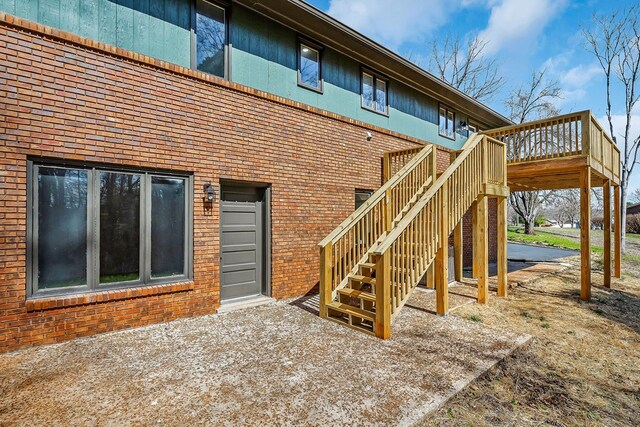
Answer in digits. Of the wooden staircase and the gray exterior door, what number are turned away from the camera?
0

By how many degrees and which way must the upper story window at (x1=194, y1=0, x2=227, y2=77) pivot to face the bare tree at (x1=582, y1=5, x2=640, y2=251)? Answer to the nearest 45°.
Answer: approximately 45° to its left

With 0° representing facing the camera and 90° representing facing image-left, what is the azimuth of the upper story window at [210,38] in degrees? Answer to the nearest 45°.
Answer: approximately 315°

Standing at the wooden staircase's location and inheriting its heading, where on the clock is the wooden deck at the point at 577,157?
The wooden deck is roughly at 6 o'clock from the wooden staircase.

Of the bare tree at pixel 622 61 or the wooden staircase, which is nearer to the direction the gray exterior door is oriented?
the wooden staircase

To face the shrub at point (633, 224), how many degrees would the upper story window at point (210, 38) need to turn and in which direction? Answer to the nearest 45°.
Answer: approximately 45° to its left

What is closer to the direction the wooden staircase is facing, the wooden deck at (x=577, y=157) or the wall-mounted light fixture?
the wall-mounted light fixture

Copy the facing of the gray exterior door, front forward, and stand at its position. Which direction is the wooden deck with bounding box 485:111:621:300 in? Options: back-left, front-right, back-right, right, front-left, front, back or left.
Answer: front-left

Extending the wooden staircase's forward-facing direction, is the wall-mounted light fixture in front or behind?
in front

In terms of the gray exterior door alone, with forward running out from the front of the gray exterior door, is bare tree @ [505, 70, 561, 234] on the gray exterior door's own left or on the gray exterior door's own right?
on the gray exterior door's own left

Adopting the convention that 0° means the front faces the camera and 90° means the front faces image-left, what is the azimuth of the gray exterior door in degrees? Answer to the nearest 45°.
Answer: approximately 315°

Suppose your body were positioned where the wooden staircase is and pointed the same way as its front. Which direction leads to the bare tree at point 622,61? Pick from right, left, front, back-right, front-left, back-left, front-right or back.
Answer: back

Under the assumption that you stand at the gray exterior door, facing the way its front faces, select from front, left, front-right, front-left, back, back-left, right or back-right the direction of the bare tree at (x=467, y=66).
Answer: left

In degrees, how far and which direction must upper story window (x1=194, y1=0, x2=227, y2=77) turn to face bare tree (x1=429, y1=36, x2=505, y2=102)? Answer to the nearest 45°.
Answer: approximately 90° to its left

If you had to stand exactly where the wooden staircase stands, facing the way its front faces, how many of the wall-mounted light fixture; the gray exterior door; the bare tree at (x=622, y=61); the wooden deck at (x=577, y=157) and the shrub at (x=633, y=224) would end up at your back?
3

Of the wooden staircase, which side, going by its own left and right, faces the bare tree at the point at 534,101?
back

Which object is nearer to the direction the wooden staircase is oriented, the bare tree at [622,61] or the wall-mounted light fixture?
the wall-mounted light fixture
